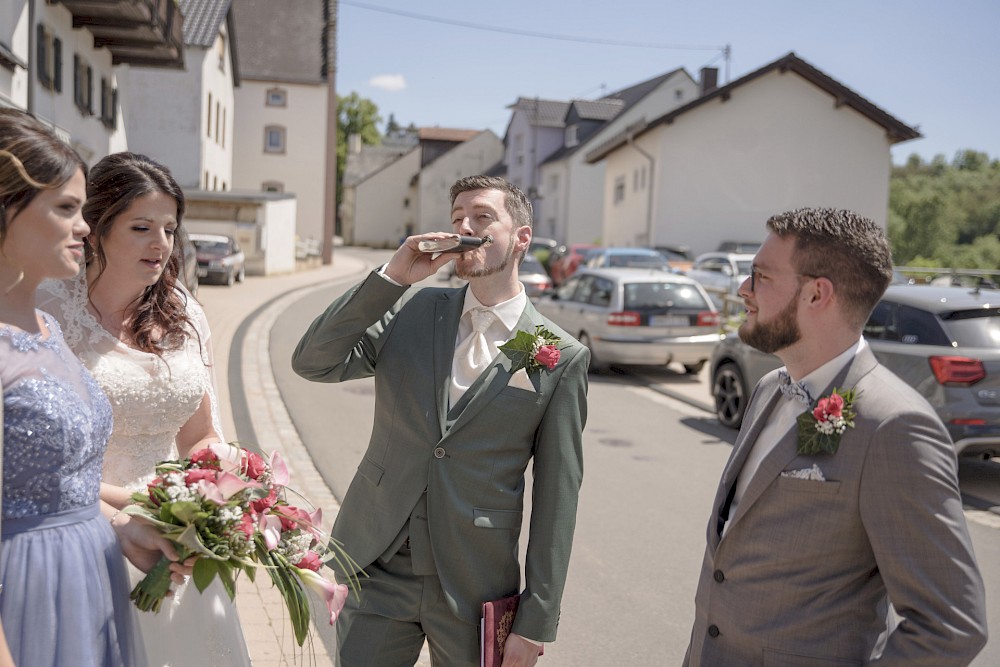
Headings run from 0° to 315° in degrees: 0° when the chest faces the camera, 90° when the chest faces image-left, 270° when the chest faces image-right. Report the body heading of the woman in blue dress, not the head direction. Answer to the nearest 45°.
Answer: approximately 315°

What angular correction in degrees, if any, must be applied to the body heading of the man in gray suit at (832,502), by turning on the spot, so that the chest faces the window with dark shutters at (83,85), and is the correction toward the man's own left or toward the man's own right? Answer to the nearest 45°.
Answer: approximately 90° to the man's own right

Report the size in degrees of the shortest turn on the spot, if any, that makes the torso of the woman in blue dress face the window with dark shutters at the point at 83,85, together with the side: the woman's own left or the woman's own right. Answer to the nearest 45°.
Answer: approximately 135° to the woman's own left

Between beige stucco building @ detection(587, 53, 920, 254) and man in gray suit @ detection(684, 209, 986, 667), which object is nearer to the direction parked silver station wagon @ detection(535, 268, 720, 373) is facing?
the beige stucco building

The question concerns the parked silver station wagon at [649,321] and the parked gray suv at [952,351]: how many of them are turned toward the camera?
0

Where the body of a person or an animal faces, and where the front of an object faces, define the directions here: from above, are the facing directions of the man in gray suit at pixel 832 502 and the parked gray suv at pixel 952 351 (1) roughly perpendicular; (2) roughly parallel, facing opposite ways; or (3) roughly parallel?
roughly perpendicular

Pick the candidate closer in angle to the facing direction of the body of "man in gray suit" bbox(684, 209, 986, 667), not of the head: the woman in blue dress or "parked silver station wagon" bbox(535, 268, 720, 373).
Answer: the woman in blue dress

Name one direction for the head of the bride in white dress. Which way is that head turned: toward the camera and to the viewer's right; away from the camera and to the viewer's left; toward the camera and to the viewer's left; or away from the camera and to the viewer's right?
toward the camera and to the viewer's right

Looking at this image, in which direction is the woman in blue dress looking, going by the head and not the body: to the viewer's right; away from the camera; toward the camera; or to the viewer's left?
to the viewer's right

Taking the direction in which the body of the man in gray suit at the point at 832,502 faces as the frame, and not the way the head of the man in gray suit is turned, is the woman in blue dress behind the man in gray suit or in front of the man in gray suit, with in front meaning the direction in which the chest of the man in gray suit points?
in front

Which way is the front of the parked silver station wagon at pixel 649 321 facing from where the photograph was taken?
facing away from the viewer and to the left of the viewer

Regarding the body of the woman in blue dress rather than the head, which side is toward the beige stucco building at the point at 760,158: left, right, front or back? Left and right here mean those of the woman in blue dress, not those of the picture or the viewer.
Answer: left

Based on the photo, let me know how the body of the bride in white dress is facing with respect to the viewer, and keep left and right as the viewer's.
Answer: facing the viewer and to the right of the viewer
